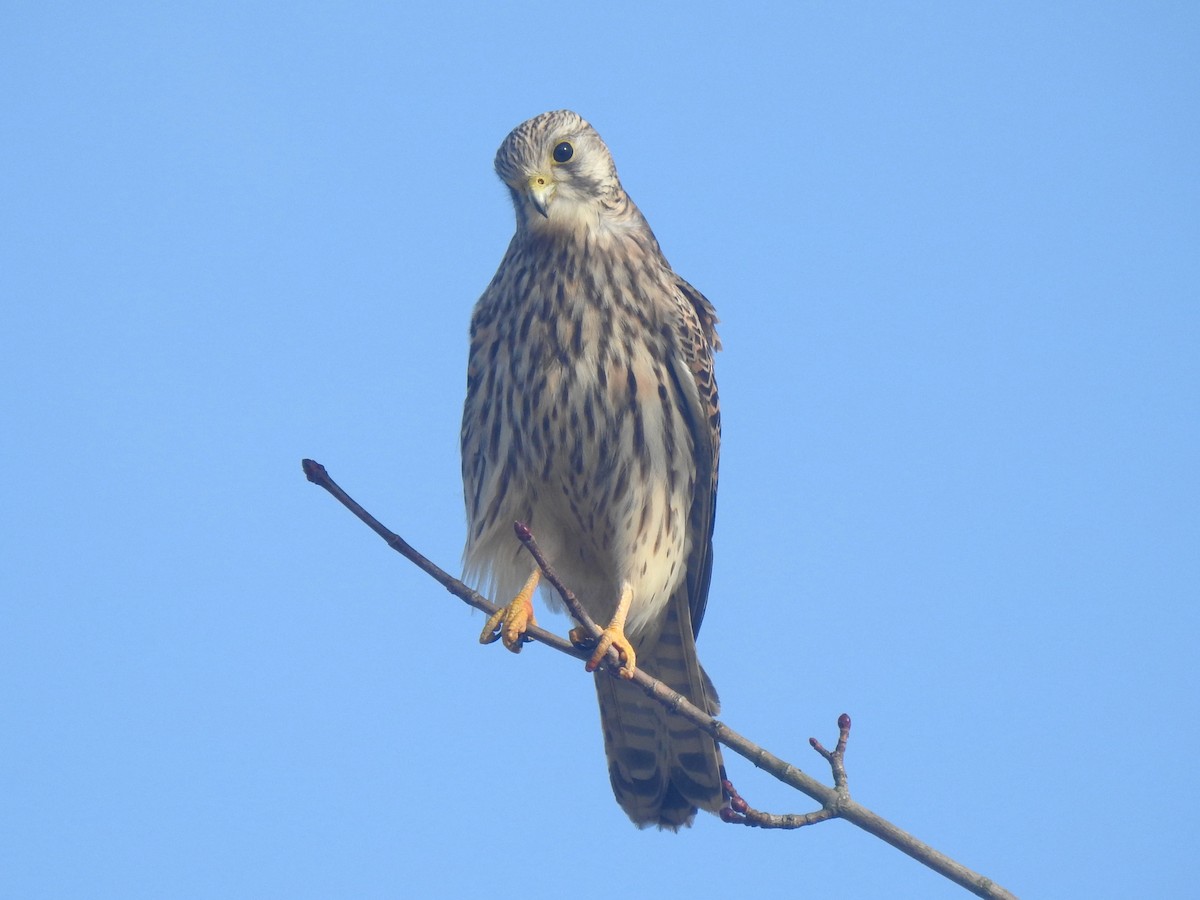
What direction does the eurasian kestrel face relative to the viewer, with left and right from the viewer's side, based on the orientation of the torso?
facing the viewer and to the left of the viewer
